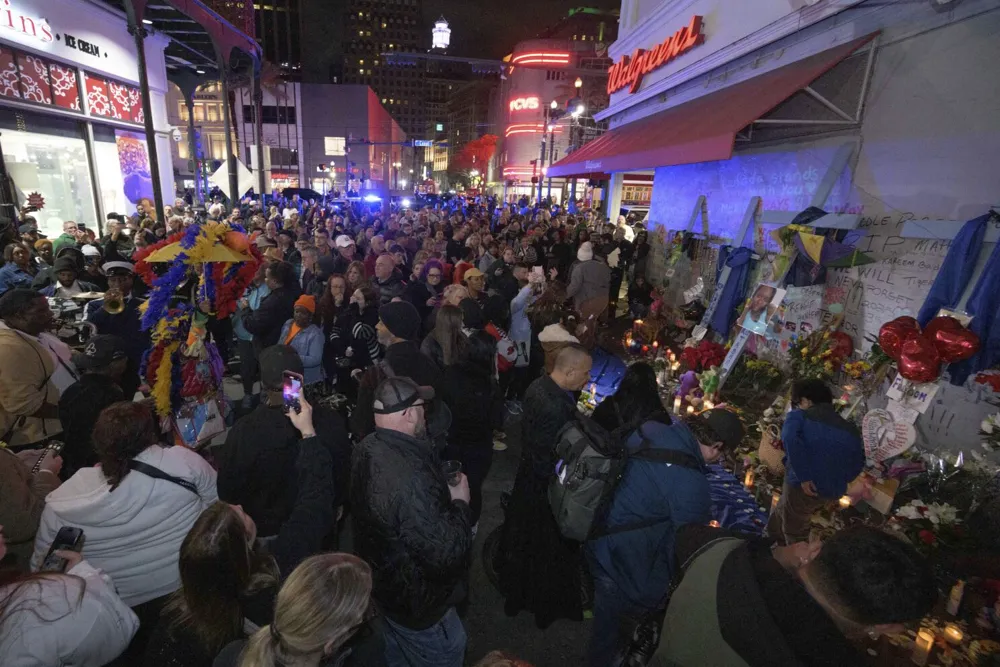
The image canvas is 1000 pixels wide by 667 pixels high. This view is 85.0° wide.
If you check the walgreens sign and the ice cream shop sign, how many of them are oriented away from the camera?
0

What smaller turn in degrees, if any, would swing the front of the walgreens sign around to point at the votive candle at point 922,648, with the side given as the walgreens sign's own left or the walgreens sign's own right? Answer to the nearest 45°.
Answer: approximately 45° to the walgreens sign's own left

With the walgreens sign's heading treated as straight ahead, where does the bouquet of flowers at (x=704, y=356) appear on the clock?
The bouquet of flowers is roughly at 10 o'clock from the walgreens sign.

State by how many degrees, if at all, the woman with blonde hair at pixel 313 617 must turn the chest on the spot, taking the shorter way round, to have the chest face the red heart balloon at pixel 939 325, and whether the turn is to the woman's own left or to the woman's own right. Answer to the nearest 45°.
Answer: approximately 45° to the woman's own right

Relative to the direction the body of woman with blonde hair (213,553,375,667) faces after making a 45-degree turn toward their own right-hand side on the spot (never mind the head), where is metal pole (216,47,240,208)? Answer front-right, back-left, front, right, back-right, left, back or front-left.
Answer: left

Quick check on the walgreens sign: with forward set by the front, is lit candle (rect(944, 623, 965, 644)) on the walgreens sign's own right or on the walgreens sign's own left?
on the walgreens sign's own left

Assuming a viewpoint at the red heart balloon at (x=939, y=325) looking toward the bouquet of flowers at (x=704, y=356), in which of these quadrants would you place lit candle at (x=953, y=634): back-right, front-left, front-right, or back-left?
back-left

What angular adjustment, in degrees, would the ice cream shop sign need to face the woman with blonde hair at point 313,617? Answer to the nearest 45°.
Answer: approximately 45° to its right

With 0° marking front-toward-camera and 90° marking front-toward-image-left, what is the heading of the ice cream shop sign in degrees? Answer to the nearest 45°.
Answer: approximately 315°

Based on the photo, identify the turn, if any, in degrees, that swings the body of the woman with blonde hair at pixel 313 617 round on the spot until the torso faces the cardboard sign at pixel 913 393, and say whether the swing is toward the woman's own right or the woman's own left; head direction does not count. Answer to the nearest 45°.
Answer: approximately 45° to the woman's own right

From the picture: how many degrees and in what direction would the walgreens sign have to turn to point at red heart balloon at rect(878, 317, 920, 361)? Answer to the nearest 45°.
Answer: approximately 45° to its left

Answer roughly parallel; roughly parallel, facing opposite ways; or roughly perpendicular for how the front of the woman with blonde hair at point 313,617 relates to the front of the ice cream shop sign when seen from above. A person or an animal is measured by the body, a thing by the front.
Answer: roughly perpendicular

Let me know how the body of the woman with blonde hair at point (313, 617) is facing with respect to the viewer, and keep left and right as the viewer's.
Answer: facing away from the viewer and to the right of the viewer

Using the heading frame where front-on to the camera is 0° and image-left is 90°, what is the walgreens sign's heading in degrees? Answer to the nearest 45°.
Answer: approximately 45°

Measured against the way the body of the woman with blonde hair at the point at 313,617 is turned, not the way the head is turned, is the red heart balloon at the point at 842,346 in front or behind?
in front

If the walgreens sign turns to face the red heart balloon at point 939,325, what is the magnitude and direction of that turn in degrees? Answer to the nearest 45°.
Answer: approximately 45° to its left
